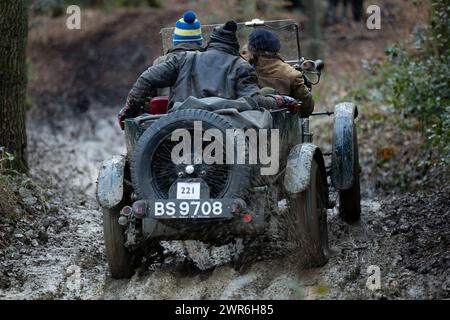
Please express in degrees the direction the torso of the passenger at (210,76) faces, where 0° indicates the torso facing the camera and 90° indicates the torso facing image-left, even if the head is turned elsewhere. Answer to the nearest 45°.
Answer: approximately 180°

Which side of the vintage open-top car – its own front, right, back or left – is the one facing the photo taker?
back

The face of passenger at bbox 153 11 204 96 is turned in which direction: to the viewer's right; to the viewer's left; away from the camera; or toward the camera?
away from the camera

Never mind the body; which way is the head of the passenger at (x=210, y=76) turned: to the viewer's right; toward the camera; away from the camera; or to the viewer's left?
away from the camera

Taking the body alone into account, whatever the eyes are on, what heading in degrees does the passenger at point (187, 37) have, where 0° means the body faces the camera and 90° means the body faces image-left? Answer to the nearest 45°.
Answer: approximately 180°
